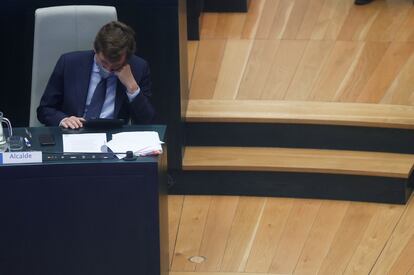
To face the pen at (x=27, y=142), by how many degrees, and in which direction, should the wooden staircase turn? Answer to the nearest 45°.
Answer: approximately 45° to its right

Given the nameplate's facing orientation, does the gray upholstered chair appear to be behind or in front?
behind

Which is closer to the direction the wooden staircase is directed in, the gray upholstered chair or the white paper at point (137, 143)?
the white paper
